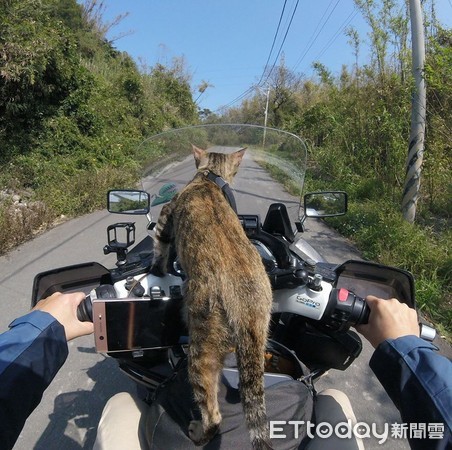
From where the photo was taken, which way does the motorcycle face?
away from the camera

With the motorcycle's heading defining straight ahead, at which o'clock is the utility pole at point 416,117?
The utility pole is roughly at 1 o'clock from the motorcycle.
